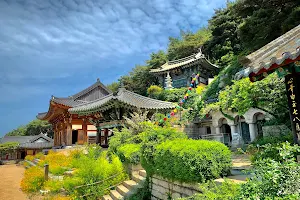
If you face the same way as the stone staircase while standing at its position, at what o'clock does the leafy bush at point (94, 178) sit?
The leafy bush is roughly at 2 o'clock from the stone staircase.

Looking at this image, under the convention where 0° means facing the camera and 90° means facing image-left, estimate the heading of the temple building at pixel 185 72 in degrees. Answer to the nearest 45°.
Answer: approximately 45°

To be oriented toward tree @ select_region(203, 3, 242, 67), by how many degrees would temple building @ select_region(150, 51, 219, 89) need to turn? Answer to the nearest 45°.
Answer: approximately 135° to its left

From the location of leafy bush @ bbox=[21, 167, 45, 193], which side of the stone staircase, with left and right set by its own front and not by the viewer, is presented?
right

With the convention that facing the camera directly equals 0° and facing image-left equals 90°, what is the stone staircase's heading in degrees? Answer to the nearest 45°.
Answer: approximately 45°

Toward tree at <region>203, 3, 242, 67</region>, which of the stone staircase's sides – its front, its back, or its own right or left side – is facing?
back
